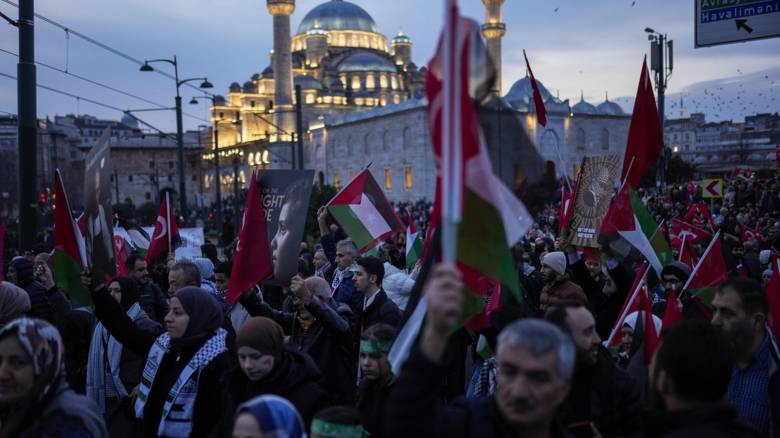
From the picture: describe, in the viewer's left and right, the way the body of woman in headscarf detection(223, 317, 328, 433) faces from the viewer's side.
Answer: facing the viewer and to the left of the viewer

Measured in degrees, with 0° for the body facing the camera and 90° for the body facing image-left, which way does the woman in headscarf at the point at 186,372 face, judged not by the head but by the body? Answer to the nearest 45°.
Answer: approximately 45°

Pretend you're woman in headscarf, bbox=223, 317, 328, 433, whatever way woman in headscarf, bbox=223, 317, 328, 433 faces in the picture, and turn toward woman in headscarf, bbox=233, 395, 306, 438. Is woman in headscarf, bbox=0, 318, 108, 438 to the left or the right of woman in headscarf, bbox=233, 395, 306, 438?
right

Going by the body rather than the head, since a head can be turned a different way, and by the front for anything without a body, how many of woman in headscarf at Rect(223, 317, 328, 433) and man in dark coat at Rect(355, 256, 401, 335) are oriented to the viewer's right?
0

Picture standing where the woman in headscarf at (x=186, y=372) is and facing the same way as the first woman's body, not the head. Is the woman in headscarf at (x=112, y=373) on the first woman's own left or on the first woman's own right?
on the first woman's own right

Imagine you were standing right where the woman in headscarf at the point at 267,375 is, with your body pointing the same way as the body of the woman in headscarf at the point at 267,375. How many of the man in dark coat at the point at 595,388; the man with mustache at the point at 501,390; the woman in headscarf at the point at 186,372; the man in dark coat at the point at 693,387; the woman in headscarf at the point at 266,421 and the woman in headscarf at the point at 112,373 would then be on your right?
2

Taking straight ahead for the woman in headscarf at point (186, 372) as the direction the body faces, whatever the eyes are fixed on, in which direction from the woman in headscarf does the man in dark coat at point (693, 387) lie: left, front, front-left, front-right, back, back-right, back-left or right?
left

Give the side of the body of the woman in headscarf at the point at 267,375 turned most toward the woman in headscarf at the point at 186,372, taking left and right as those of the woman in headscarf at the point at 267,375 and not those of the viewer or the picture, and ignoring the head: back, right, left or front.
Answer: right

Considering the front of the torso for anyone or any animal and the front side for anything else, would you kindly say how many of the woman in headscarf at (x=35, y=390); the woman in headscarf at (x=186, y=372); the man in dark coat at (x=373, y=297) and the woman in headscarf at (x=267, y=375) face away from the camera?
0
